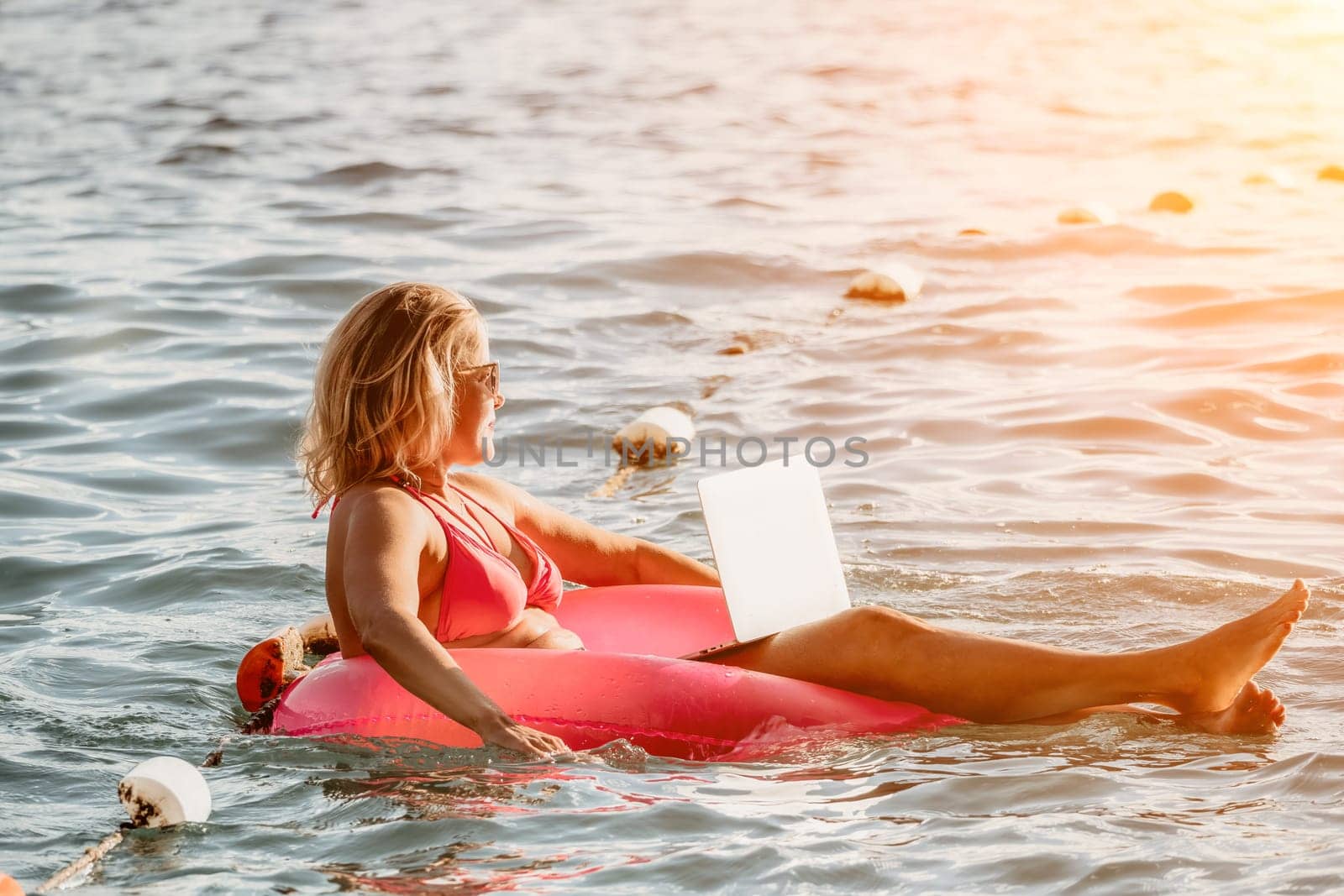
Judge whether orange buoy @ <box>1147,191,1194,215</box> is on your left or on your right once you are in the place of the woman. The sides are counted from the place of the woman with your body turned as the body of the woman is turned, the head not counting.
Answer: on your left

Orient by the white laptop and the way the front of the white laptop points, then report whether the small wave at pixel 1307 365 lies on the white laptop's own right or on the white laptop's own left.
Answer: on the white laptop's own right

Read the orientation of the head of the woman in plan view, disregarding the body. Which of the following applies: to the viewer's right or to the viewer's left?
to the viewer's right

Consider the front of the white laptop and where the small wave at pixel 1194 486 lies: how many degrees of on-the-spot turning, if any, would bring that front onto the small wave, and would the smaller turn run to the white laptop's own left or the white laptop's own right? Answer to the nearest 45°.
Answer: approximately 90° to the white laptop's own right

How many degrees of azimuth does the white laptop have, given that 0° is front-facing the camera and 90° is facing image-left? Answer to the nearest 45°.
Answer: approximately 135°

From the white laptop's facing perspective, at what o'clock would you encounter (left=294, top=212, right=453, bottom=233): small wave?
The small wave is roughly at 1 o'clock from the white laptop.

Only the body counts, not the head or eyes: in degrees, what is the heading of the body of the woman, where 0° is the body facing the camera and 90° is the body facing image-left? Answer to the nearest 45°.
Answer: approximately 270°
